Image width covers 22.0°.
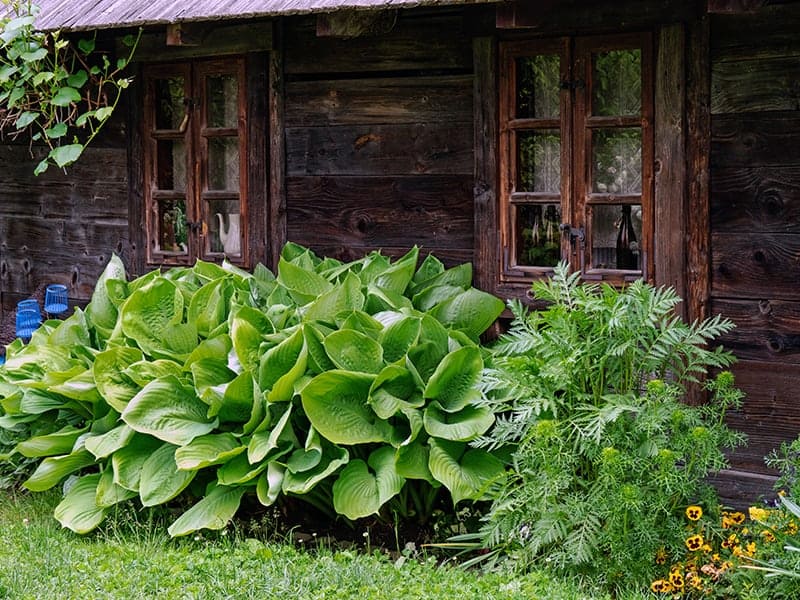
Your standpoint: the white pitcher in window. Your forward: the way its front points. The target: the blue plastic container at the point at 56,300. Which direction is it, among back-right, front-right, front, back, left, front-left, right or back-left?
front-right

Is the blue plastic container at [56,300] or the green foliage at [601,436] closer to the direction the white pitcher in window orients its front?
the blue plastic container

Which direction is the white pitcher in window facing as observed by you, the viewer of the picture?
facing to the left of the viewer

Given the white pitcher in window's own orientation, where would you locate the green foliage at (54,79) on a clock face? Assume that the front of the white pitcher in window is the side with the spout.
The green foliage is roughly at 12 o'clock from the white pitcher in window.

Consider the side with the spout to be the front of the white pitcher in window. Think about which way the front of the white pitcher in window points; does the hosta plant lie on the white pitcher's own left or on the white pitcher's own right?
on the white pitcher's own left

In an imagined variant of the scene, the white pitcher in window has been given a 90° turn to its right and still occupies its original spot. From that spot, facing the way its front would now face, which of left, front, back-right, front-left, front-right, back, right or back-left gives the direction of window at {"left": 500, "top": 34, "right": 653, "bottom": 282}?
back-right
